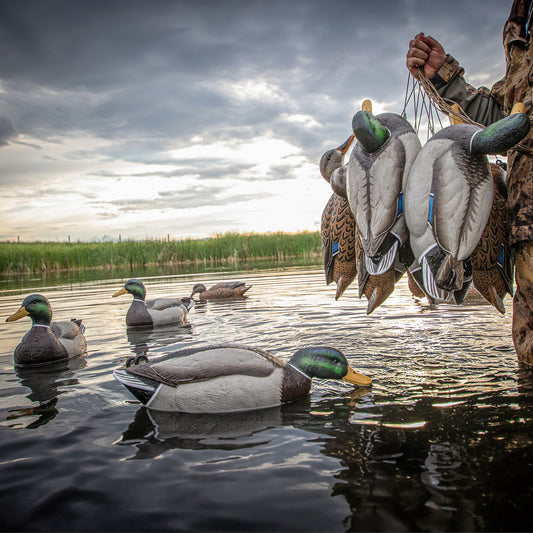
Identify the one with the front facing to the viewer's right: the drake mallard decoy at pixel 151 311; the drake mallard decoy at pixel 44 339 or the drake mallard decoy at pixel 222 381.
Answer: the drake mallard decoy at pixel 222 381

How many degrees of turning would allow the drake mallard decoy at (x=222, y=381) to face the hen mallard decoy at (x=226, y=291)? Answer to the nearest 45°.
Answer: approximately 90° to its left

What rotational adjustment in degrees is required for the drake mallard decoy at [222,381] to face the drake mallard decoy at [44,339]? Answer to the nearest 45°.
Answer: approximately 135° to its left

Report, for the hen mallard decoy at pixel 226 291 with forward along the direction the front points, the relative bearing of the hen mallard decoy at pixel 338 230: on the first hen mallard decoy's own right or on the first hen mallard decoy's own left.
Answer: on the first hen mallard decoy's own left

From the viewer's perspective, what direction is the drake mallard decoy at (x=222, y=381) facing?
to the viewer's right

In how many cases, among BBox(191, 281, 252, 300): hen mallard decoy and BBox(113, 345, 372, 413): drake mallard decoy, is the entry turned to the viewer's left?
1

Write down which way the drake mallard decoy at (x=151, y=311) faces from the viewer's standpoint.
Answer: facing to the left of the viewer

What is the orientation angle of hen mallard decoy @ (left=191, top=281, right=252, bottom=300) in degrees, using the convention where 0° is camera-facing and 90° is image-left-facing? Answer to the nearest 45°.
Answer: approximately 90°

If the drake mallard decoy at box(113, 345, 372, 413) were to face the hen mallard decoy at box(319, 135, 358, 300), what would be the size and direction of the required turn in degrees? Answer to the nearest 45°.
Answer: approximately 45° to its left

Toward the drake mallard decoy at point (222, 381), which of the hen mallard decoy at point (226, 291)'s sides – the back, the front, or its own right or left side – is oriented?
left
